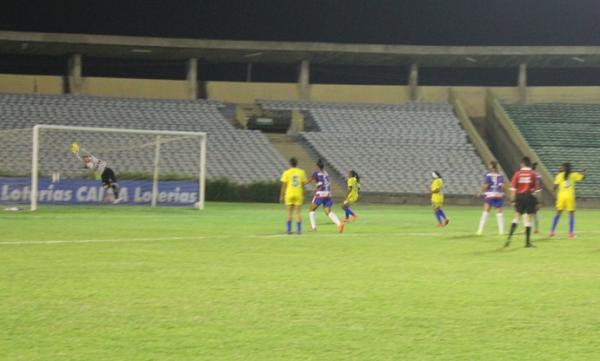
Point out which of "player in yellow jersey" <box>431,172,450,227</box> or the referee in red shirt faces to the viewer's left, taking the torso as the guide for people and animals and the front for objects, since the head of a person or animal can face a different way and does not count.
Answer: the player in yellow jersey

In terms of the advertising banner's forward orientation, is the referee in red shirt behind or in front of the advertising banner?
in front

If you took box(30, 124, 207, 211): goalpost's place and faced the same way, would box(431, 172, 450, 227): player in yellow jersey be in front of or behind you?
in front

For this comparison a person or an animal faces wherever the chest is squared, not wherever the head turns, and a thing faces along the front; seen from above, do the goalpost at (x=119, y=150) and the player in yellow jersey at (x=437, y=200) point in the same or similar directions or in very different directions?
very different directions

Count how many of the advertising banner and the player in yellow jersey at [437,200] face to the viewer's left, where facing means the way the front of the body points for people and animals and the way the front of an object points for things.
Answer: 1

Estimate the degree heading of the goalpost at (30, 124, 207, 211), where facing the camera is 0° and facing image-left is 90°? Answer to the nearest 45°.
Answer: approximately 315°

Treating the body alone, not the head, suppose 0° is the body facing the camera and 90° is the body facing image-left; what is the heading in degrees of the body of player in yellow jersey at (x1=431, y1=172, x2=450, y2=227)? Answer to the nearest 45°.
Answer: approximately 90°

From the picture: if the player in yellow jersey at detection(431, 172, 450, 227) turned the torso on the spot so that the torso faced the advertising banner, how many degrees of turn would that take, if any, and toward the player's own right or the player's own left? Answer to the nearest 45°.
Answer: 0° — they already face it

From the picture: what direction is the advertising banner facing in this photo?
toward the camera

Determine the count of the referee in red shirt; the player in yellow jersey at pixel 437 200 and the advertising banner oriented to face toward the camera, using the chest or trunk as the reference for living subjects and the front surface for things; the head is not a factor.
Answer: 1

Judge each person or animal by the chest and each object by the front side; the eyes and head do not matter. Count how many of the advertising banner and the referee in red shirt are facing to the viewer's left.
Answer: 0

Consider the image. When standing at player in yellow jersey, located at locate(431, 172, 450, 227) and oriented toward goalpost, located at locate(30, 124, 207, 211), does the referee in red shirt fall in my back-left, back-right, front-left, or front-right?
back-left
